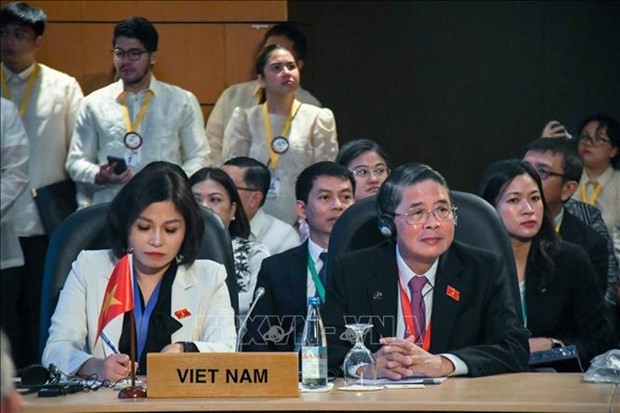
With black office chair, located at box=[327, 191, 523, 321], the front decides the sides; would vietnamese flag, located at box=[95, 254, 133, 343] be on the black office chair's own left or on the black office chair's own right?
on the black office chair's own right

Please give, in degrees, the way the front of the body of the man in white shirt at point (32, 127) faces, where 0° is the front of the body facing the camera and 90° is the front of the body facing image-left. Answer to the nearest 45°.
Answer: approximately 45°

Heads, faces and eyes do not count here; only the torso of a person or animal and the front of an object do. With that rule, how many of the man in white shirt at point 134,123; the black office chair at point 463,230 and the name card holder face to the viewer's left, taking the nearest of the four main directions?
0

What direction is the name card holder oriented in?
toward the camera

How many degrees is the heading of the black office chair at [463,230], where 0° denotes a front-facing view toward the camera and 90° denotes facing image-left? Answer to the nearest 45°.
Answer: approximately 0°

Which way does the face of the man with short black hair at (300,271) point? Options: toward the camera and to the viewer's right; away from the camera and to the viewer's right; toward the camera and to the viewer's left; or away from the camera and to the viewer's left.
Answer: toward the camera and to the viewer's right

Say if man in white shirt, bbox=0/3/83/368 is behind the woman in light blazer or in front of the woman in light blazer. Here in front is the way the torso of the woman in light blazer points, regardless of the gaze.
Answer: behind

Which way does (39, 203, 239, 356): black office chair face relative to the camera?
toward the camera

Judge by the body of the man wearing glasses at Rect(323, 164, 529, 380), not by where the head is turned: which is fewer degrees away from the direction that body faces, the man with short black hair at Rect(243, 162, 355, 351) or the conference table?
the conference table

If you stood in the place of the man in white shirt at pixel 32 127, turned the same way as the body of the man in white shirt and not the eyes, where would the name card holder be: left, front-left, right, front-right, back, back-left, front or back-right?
front-left

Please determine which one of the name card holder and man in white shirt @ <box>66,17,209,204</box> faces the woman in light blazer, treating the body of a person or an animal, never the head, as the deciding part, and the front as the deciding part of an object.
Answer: the man in white shirt
